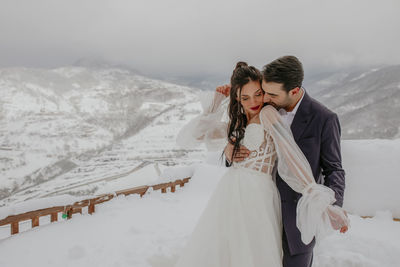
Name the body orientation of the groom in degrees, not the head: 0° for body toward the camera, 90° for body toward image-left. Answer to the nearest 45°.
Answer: approximately 45°

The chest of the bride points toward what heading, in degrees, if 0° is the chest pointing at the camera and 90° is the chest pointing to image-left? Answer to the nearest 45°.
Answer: approximately 45°

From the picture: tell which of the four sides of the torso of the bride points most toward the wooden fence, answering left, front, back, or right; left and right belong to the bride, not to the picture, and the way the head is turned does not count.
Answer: right

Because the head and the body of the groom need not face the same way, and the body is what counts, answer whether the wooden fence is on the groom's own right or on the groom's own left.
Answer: on the groom's own right

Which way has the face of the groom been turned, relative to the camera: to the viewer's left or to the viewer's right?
to the viewer's left
